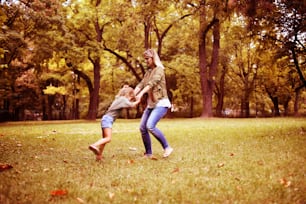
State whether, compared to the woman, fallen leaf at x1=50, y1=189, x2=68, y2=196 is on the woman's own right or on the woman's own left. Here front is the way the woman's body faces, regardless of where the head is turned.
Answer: on the woman's own left

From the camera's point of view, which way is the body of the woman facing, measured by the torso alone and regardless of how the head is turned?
to the viewer's left

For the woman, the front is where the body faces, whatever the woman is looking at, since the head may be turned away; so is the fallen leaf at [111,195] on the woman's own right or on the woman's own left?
on the woman's own left

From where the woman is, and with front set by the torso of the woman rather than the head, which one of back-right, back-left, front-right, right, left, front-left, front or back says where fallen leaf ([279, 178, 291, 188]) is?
back-left
